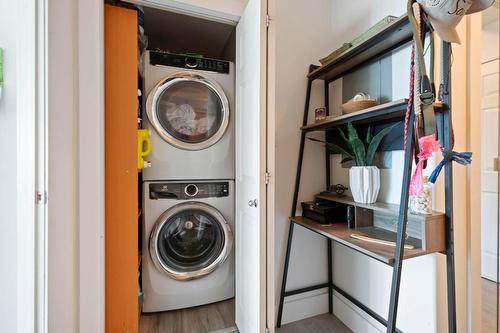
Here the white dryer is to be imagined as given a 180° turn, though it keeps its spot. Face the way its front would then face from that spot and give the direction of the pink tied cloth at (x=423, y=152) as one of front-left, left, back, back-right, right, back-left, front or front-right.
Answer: back-right

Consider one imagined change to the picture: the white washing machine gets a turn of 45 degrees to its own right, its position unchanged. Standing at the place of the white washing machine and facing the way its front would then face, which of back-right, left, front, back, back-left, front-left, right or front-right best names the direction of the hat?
left

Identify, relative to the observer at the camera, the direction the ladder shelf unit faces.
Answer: facing the viewer and to the left of the viewer

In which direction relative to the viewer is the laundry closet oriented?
toward the camera

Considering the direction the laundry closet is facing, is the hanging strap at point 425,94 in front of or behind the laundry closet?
in front

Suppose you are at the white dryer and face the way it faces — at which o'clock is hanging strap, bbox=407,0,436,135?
The hanging strap is roughly at 11 o'clock from the white dryer.

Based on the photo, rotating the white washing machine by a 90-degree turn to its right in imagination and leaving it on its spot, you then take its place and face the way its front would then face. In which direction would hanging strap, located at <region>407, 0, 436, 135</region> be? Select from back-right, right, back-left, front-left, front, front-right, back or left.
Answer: back-left

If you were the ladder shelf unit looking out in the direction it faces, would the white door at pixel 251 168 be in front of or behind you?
in front

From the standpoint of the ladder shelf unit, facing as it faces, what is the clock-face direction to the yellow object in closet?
The yellow object in closet is roughly at 1 o'clock from the ladder shelf unit.

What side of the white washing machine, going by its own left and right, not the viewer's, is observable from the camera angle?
front
